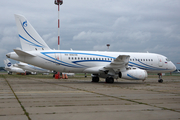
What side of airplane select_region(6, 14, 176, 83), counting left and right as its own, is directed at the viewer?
right
